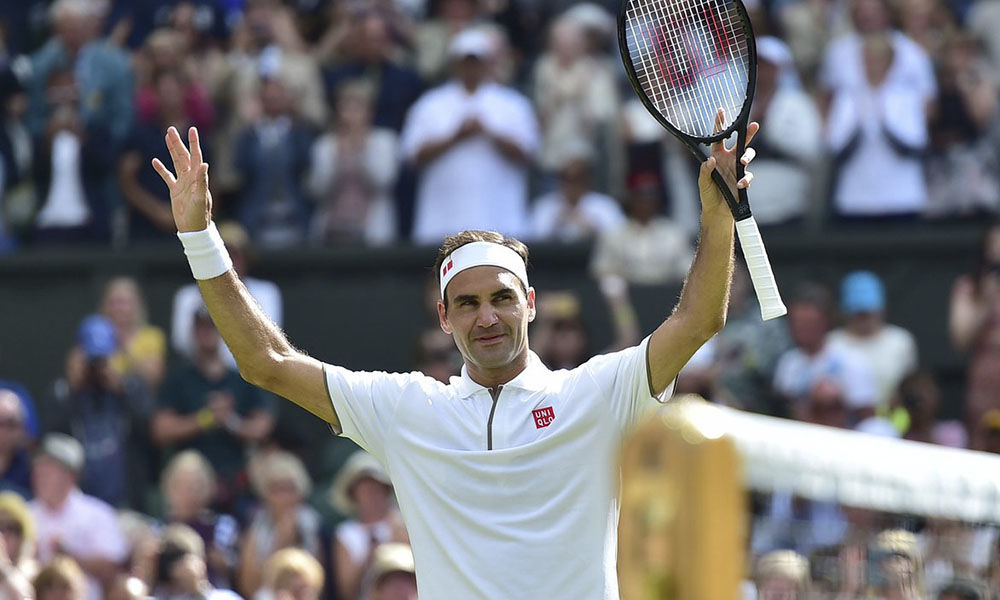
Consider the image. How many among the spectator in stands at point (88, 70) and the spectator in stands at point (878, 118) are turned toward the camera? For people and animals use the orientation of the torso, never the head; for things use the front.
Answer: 2

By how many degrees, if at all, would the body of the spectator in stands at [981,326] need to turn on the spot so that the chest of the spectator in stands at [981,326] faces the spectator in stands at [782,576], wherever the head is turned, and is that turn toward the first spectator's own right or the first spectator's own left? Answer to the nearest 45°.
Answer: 0° — they already face them

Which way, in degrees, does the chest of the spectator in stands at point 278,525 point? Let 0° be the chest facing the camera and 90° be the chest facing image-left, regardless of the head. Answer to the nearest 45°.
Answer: approximately 0°

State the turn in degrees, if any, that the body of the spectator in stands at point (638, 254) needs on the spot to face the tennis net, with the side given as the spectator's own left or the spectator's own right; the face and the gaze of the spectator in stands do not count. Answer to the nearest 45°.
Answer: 0° — they already face it

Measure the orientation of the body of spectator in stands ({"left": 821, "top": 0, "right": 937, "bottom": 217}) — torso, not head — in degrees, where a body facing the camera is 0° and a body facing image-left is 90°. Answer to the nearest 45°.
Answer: approximately 0°
